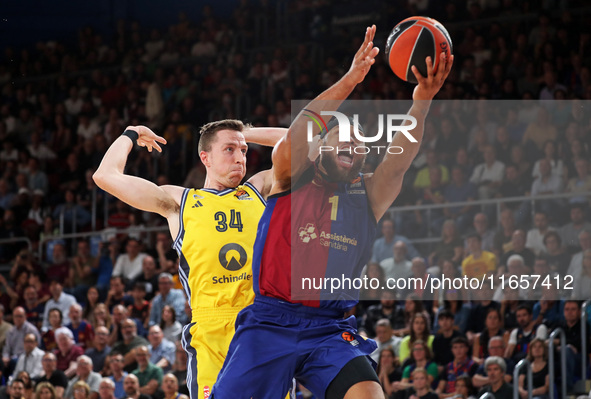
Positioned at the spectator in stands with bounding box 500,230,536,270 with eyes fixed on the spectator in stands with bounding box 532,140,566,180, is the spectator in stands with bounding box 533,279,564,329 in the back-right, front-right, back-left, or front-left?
back-right

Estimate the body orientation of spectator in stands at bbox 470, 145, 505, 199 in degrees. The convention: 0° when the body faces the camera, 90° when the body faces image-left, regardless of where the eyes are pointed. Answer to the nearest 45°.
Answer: approximately 0°

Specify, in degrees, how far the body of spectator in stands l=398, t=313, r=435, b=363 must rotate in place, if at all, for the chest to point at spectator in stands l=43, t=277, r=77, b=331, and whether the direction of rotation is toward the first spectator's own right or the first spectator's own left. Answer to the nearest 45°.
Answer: approximately 135° to the first spectator's own right

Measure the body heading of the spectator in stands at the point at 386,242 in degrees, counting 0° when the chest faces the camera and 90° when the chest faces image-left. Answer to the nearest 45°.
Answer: approximately 0°

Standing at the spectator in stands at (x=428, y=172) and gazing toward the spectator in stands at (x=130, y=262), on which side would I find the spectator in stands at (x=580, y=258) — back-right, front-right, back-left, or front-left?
back-left

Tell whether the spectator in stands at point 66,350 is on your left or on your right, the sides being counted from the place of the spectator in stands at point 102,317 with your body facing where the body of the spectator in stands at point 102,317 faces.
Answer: on your right

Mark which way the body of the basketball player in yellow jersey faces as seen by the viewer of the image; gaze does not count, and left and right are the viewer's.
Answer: facing the viewer and to the right of the viewer

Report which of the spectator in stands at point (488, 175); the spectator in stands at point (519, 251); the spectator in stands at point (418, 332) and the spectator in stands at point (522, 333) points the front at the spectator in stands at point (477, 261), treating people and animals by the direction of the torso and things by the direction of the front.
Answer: the spectator in stands at point (488, 175)

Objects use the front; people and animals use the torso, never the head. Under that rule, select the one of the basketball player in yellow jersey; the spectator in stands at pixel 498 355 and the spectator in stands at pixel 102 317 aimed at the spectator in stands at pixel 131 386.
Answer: the spectator in stands at pixel 102 317

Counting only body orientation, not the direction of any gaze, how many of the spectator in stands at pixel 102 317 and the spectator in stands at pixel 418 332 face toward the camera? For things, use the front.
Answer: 2
